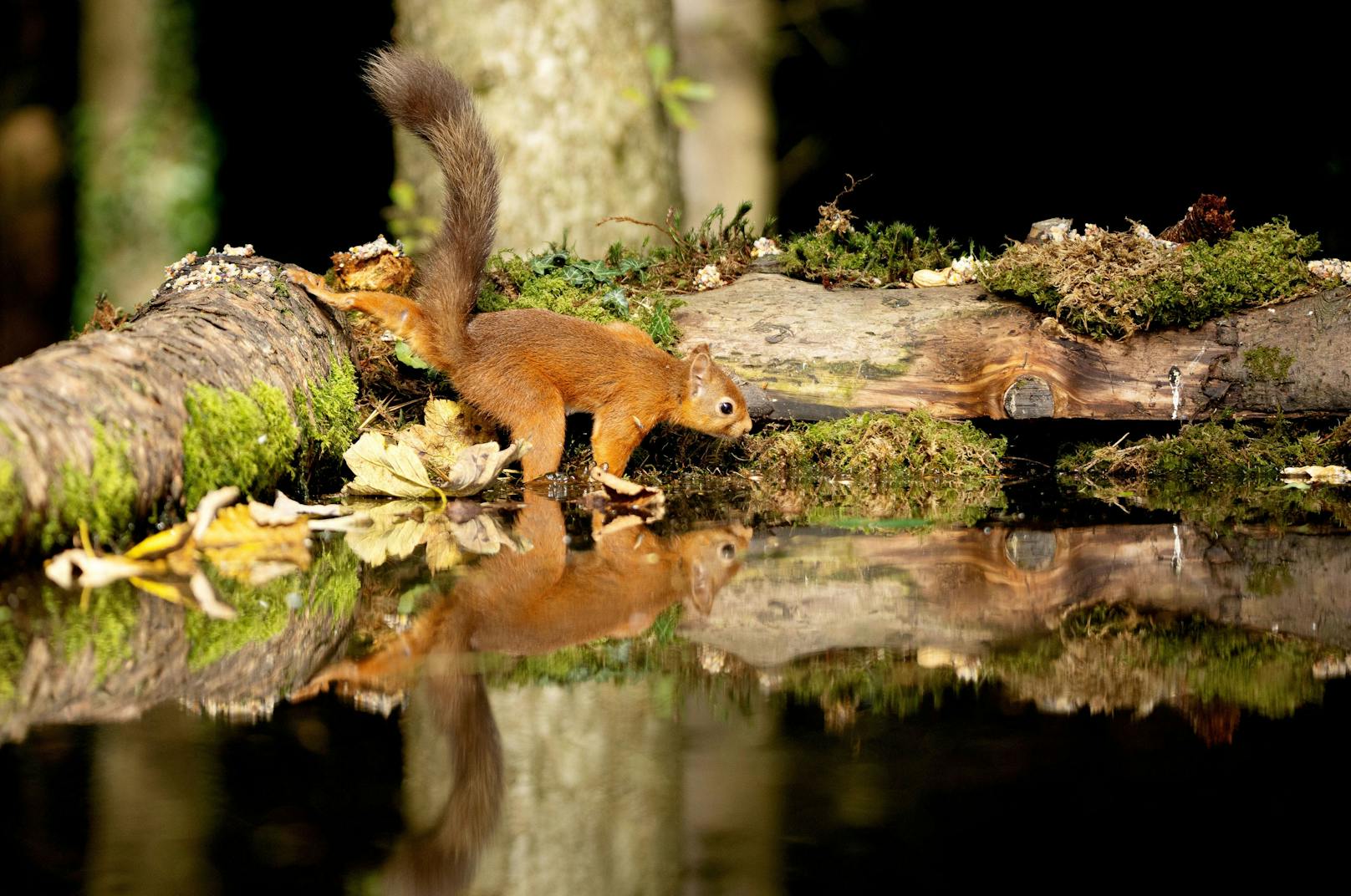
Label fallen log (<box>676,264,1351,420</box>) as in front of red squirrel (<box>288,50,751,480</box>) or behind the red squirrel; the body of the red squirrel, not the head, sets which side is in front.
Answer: in front

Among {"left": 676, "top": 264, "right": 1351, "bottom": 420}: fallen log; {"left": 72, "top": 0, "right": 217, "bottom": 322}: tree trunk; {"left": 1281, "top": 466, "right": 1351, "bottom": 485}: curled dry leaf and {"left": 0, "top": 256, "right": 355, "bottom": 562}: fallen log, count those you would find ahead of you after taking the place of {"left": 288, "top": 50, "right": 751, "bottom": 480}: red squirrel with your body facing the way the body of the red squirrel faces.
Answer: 2

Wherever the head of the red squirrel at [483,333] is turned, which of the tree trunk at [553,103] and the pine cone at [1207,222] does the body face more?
the pine cone

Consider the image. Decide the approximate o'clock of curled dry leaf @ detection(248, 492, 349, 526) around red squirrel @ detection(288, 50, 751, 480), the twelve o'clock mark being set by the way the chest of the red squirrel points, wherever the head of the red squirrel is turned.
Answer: The curled dry leaf is roughly at 4 o'clock from the red squirrel.

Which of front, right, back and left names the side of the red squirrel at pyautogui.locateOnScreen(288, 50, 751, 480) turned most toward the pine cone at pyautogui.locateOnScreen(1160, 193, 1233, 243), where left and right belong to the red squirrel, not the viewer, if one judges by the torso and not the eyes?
front

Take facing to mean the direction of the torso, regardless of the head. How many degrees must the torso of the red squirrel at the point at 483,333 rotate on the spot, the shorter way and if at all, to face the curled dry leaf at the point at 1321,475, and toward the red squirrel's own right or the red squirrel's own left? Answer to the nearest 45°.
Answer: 0° — it already faces it

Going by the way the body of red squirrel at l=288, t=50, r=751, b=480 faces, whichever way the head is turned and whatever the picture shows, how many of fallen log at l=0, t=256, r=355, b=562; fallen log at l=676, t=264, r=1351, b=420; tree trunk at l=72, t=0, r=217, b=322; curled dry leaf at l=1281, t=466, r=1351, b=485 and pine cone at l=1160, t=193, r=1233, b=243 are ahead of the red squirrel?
3

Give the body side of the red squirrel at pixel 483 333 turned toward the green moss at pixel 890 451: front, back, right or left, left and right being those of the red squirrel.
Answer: front

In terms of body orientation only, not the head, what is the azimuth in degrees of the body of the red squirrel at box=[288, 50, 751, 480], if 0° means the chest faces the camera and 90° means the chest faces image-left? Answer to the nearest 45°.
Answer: approximately 270°

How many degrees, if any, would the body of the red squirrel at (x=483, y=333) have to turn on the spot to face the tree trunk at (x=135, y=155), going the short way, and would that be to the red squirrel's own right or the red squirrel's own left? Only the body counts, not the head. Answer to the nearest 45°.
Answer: approximately 135° to the red squirrel's own left

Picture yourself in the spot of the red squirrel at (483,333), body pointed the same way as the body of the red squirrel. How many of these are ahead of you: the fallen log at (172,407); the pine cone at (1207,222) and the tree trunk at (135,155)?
1
